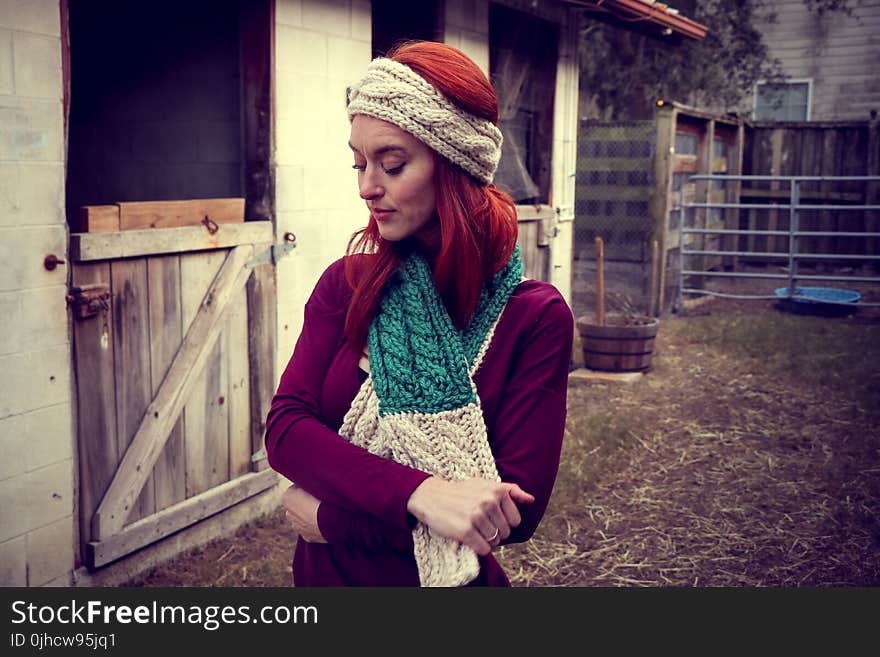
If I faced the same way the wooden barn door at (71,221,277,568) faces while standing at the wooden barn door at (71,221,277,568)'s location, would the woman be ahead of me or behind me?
ahead

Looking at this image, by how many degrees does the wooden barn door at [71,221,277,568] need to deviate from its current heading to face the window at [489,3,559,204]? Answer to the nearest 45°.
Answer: approximately 90° to its left

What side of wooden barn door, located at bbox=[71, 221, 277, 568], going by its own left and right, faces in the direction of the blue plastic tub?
left

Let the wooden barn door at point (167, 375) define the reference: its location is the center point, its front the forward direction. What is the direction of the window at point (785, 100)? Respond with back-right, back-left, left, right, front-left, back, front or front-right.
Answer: left

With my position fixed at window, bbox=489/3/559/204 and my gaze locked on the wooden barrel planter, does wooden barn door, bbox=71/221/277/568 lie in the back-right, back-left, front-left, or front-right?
back-right

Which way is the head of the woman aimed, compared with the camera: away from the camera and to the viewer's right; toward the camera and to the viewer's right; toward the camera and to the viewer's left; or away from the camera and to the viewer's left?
toward the camera and to the viewer's left

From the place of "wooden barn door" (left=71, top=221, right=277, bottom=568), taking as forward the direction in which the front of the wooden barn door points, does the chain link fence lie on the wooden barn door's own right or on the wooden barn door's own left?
on the wooden barn door's own left

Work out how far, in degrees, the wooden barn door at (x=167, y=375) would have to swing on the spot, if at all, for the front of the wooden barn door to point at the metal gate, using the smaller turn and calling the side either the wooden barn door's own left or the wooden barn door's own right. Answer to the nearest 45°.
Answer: approximately 90° to the wooden barn door's own left

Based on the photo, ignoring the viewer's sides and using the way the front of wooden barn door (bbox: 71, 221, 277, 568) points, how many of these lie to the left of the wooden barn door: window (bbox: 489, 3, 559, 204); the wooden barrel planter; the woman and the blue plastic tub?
3

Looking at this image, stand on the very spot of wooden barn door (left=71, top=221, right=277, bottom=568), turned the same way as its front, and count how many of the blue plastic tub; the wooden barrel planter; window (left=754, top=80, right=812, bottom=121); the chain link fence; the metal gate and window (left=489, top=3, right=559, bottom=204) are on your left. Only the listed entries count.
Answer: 6

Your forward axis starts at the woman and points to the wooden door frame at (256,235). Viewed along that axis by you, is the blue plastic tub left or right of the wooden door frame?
right

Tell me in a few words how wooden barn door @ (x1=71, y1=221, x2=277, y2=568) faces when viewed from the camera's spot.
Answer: facing the viewer and to the right of the viewer

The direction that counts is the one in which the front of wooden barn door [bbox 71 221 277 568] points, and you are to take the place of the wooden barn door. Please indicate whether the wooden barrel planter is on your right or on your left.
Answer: on your left
